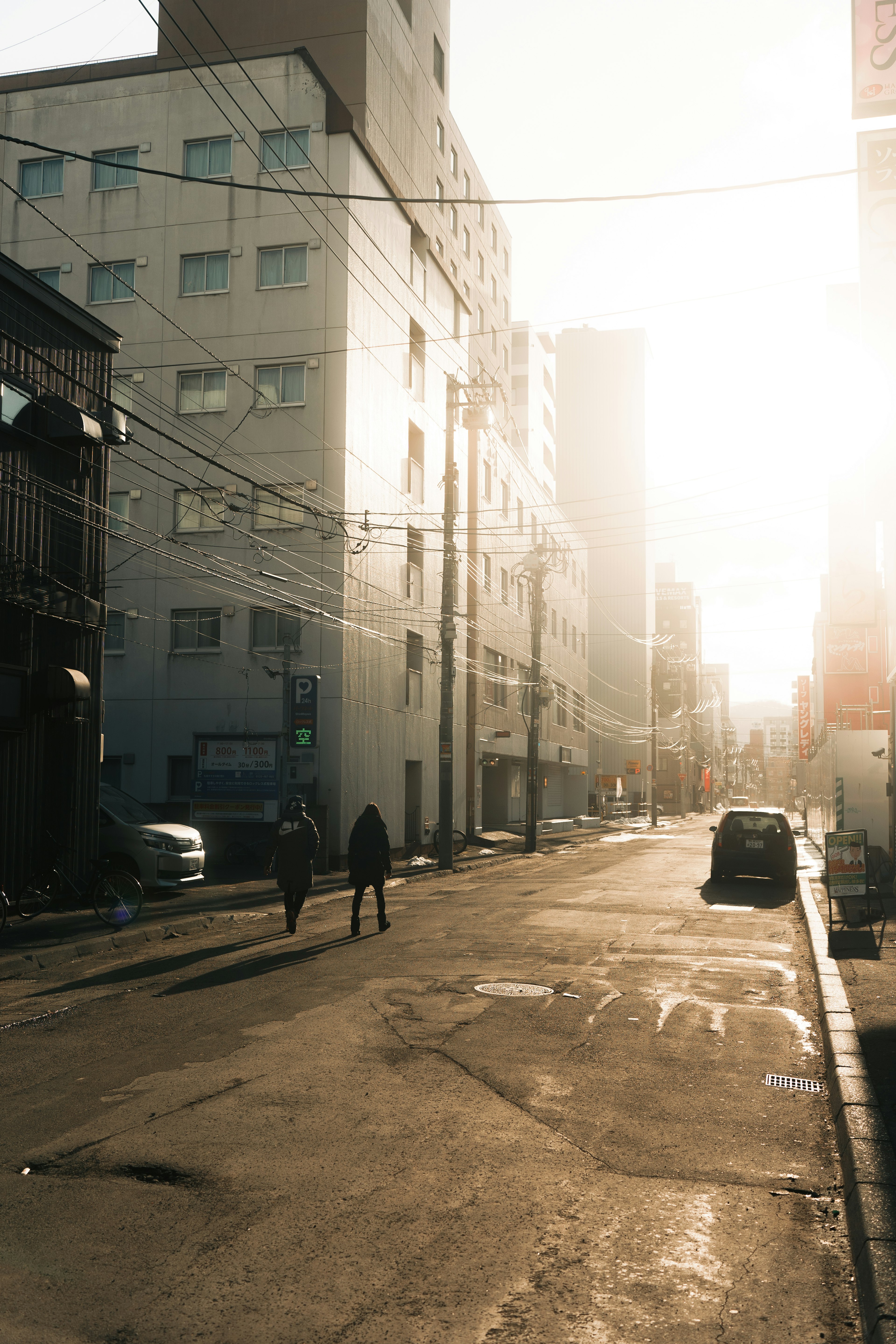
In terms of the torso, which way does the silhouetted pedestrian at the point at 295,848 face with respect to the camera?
away from the camera

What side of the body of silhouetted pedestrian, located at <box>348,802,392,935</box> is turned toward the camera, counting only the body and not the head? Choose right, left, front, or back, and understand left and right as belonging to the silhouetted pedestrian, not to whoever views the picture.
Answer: back

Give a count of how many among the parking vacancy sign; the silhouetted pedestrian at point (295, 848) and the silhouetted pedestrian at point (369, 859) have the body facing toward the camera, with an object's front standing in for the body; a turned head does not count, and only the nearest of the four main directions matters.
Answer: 1

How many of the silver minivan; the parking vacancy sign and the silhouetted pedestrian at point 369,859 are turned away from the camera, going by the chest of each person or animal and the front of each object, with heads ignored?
1

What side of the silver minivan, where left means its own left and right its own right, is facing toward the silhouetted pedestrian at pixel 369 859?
front

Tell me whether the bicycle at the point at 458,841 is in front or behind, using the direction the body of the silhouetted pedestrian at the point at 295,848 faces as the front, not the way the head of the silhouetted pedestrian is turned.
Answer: in front

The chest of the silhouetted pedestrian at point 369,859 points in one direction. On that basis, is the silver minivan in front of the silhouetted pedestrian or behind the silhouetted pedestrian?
in front

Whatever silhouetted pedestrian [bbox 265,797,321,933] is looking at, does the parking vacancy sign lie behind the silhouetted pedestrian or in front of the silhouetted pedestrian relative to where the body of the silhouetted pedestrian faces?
in front

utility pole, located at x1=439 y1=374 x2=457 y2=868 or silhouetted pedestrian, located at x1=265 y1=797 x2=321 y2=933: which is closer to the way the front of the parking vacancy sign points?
the silhouetted pedestrian

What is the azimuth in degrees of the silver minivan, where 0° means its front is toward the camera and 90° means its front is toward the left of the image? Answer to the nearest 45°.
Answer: approximately 315°
